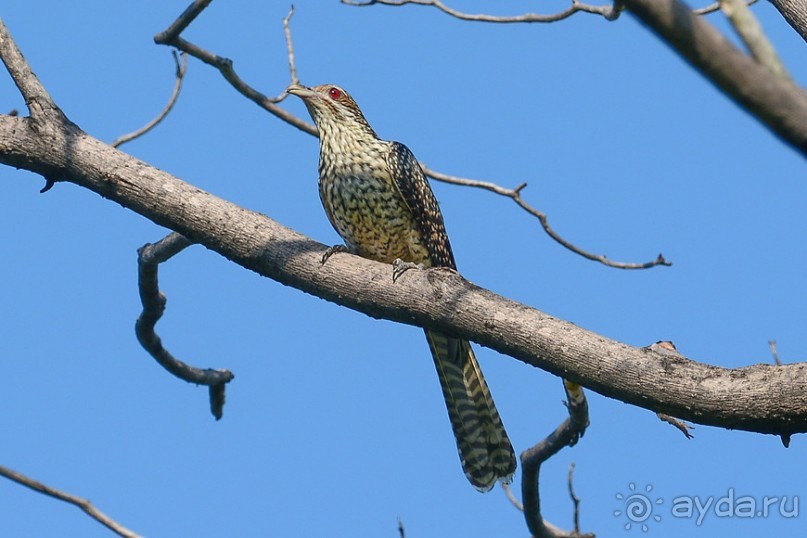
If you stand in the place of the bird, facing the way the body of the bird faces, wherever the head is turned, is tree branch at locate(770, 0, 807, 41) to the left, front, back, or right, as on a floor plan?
left

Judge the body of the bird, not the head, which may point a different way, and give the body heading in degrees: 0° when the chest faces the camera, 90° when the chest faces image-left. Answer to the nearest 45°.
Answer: approximately 45°
